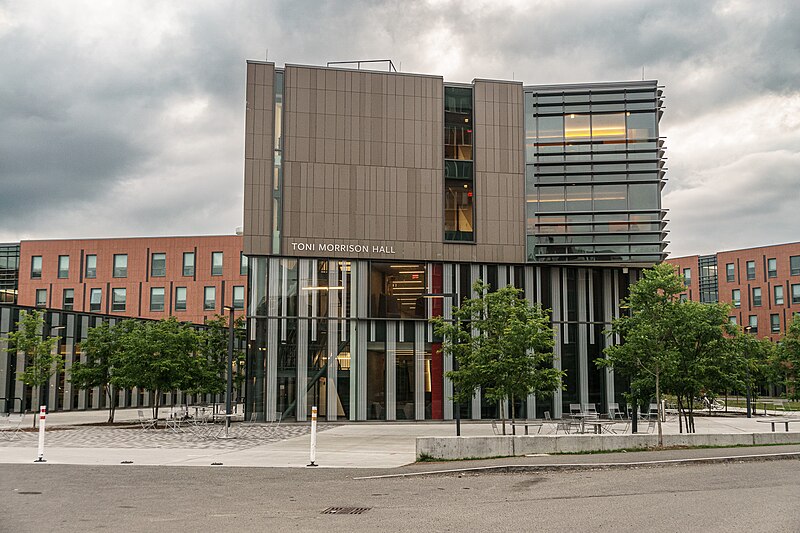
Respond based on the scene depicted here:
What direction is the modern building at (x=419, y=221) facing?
toward the camera

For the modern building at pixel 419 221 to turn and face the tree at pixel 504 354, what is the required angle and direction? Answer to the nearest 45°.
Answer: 0° — it already faces it

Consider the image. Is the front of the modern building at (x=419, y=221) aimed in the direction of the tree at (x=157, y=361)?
no

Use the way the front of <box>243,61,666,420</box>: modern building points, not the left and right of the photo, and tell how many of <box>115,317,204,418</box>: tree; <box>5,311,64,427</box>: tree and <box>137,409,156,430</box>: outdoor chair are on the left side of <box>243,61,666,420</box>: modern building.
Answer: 0

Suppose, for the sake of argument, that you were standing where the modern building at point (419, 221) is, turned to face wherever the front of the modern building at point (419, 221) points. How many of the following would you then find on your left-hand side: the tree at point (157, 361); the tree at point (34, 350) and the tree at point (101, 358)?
0

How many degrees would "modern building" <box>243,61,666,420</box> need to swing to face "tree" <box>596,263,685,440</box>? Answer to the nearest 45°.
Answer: approximately 45° to its left

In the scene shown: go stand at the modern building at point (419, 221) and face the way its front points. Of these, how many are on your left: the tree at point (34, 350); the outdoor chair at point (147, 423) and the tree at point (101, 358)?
0

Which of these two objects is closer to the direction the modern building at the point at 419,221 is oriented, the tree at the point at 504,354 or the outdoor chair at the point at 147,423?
the tree

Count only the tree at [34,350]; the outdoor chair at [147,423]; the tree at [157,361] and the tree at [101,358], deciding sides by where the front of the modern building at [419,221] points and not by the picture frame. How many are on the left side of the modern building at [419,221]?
0

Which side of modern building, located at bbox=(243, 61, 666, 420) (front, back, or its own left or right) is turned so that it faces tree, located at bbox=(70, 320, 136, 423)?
right

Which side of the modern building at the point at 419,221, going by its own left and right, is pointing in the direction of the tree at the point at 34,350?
right
